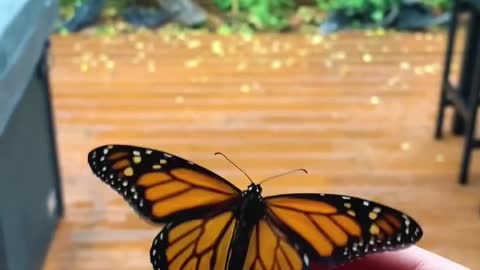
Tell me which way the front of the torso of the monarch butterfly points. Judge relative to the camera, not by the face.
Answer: away from the camera

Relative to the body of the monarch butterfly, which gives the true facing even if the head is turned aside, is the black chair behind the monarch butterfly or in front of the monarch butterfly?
in front
